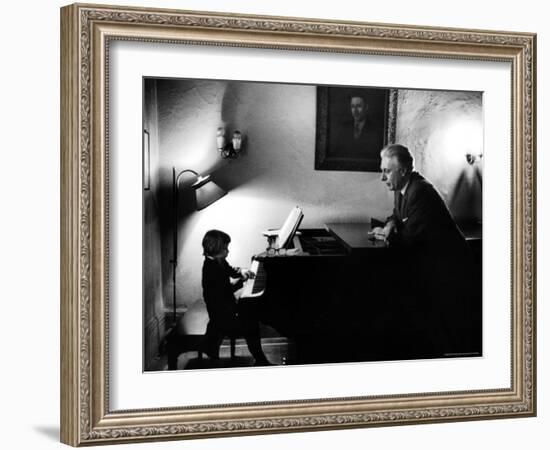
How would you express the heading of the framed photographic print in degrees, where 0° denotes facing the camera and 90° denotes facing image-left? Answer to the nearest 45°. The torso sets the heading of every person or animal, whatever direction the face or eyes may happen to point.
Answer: approximately 315°
